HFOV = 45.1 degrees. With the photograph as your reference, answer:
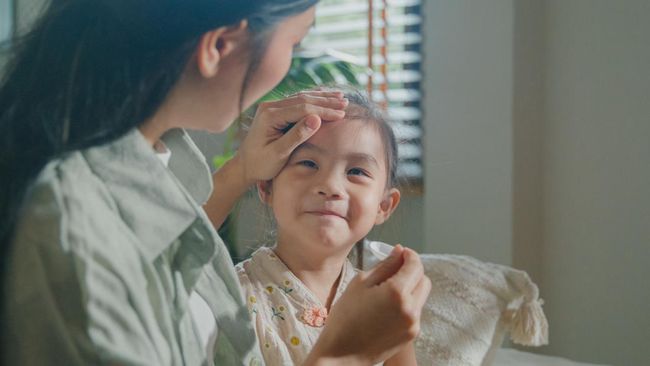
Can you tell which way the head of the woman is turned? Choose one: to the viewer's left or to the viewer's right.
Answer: to the viewer's right

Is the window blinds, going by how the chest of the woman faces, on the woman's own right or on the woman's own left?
on the woman's own left

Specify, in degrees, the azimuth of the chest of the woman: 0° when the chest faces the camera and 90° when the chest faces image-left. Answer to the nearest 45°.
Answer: approximately 270°

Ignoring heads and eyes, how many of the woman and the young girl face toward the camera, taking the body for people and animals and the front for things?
1

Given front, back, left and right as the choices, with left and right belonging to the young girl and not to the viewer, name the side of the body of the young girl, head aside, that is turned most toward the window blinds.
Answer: back

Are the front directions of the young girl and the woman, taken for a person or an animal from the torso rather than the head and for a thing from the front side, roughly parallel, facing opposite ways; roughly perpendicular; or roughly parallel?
roughly perpendicular

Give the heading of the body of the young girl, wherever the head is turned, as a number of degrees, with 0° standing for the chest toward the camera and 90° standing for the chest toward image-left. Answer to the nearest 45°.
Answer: approximately 0°
